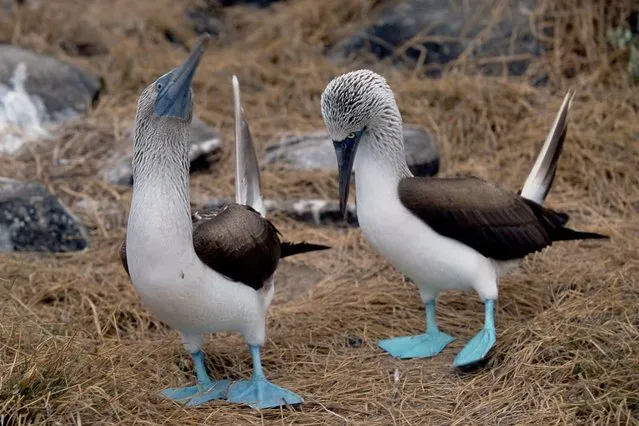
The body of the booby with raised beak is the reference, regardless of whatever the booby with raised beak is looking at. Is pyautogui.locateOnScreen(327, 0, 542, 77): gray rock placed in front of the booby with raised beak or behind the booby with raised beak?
behind

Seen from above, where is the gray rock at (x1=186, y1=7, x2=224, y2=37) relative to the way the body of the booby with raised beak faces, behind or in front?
behind

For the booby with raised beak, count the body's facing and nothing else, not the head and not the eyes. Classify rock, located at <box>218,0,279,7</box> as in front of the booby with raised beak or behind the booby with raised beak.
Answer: behind

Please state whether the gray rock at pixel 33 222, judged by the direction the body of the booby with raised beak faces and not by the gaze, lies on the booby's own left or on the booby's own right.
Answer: on the booby's own right

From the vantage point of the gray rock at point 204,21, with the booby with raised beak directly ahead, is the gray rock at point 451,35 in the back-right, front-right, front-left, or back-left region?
front-left

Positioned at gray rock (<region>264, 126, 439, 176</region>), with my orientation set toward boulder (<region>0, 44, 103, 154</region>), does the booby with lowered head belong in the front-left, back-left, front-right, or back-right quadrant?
back-left

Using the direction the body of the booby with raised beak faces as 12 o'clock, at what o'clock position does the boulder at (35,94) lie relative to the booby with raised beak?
The boulder is roughly at 4 o'clock from the booby with raised beak.

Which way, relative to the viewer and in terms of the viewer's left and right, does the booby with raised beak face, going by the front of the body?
facing the viewer and to the left of the viewer

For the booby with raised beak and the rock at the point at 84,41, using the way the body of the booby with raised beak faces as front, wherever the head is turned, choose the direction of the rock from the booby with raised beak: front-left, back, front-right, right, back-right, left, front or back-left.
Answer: back-right

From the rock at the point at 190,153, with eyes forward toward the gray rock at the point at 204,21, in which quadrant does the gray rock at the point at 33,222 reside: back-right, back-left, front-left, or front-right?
back-left

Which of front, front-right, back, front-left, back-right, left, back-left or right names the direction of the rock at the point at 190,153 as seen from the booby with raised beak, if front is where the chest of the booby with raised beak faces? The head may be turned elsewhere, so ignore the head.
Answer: back-right

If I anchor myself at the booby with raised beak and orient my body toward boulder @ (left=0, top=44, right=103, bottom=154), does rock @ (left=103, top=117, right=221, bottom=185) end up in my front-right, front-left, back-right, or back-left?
front-right

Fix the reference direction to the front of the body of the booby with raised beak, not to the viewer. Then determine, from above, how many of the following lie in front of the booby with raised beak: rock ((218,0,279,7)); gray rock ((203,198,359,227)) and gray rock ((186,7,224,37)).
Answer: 0
